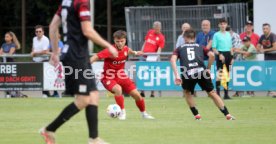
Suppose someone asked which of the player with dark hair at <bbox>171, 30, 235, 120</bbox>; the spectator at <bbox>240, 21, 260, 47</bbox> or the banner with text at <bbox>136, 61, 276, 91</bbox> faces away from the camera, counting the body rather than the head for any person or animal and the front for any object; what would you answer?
the player with dark hair

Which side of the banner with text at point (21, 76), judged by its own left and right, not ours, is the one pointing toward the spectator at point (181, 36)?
left

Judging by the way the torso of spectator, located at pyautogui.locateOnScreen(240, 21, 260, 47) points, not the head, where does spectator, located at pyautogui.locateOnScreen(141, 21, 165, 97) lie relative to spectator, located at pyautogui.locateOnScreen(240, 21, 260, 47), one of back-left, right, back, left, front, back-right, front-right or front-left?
right

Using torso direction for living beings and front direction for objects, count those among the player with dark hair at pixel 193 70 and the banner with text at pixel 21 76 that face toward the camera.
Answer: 1

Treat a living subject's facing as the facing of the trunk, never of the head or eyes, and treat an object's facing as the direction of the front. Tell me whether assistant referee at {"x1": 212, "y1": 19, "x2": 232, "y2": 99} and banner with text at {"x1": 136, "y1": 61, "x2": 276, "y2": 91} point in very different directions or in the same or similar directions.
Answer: same or similar directions

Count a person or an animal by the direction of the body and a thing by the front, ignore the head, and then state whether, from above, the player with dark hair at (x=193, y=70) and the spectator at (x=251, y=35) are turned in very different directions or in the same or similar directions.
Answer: very different directions

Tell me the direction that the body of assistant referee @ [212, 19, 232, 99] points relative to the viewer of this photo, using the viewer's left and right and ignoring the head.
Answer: facing the viewer

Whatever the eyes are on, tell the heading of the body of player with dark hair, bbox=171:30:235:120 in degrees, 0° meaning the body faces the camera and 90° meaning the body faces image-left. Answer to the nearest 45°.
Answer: approximately 180°

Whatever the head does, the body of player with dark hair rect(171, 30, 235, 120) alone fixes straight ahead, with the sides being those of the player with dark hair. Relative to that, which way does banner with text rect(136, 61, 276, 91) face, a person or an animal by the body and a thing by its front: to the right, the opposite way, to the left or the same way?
the opposite way

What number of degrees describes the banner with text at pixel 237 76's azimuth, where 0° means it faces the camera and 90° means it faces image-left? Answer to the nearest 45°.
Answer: approximately 0°

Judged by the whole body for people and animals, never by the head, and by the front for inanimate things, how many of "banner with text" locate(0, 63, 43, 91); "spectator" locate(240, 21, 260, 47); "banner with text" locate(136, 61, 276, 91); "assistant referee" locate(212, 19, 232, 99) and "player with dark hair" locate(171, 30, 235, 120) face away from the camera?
1

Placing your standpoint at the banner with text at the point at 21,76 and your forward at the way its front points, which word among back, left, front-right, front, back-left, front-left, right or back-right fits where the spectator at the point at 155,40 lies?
left

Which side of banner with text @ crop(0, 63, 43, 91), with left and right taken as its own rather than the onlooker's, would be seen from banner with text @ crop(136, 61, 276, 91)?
left

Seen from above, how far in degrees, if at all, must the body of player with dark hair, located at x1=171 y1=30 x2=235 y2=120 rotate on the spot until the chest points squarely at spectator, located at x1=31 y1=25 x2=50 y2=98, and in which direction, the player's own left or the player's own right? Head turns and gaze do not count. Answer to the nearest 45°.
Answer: approximately 45° to the player's own left

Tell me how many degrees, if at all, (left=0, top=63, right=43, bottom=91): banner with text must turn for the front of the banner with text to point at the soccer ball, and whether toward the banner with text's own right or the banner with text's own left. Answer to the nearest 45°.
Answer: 0° — it already faces it

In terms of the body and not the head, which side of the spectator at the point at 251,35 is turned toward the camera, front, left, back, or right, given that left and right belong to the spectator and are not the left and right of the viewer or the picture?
front

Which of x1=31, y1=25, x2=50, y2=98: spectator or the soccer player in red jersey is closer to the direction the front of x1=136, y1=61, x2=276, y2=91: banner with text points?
the soccer player in red jersey

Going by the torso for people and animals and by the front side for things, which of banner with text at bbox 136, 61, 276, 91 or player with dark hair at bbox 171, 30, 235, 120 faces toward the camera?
the banner with text
